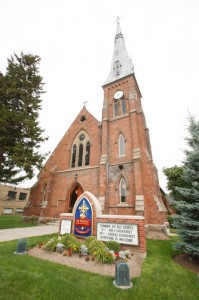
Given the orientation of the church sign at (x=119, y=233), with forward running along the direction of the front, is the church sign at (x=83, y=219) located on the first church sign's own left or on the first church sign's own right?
on the first church sign's own right

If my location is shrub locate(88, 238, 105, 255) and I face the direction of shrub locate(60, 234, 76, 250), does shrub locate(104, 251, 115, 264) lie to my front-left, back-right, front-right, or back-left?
back-left

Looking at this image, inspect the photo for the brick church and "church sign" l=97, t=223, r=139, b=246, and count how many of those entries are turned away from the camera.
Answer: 0

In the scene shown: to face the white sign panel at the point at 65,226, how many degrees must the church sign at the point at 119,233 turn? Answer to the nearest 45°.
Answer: approximately 90° to its right

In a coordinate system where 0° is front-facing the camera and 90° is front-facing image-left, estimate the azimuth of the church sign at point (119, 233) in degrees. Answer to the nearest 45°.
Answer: approximately 45°

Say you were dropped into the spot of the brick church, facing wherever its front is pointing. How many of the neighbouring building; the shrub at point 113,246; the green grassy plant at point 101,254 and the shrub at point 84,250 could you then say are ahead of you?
3

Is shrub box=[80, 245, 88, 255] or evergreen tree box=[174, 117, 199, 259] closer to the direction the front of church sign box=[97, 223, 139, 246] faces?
the shrub

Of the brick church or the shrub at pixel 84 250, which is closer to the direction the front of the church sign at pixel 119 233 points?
the shrub

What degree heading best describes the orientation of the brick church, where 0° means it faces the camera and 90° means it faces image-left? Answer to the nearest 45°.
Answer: approximately 0°

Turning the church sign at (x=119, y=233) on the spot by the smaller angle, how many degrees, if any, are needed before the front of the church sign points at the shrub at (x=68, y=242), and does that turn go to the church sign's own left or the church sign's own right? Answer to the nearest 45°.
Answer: approximately 45° to the church sign's own right

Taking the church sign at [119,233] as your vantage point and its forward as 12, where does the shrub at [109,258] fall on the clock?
The shrub is roughly at 11 o'clock from the church sign.

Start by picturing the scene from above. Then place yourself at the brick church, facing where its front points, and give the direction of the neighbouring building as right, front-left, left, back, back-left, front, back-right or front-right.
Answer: back-right
